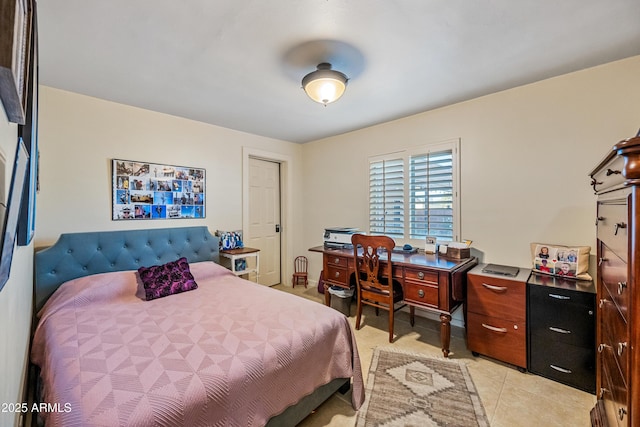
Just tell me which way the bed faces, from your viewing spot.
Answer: facing the viewer and to the right of the viewer

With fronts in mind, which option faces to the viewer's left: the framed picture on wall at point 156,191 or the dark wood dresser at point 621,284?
the dark wood dresser

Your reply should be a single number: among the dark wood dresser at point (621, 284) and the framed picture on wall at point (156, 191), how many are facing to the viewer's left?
1

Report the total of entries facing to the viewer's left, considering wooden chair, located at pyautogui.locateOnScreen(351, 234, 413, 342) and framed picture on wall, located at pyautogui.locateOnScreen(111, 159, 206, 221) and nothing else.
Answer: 0

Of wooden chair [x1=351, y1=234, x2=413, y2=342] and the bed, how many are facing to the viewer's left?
0

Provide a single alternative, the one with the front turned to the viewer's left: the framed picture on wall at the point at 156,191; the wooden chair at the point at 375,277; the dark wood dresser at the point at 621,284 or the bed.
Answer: the dark wood dresser

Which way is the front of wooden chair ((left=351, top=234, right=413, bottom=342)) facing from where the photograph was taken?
facing away from the viewer and to the right of the viewer

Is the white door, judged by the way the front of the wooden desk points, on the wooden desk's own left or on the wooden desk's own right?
on the wooden desk's own right

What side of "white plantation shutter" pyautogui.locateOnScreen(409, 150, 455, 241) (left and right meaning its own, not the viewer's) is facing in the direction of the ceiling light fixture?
front

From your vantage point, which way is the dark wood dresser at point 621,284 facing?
to the viewer's left
